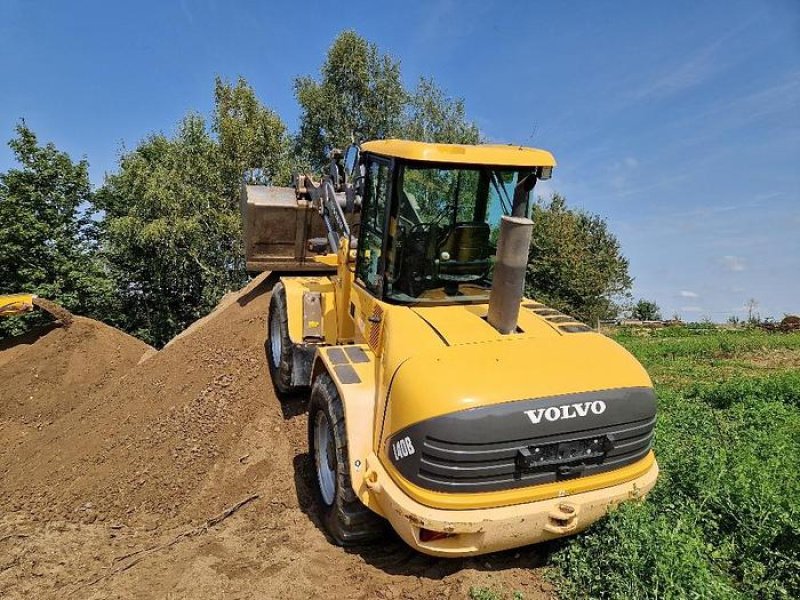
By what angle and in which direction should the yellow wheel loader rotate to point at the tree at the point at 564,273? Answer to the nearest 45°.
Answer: approximately 45° to its right

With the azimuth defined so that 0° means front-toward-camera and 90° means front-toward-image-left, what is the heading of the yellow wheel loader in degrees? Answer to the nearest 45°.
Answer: approximately 135°

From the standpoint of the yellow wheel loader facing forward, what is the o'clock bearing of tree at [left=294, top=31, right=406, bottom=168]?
The tree is roughly at 1 o'clock from the yellow wheel loader.

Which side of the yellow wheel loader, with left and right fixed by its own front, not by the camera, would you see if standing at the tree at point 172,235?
front

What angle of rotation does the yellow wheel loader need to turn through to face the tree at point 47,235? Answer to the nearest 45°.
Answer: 0° — it already faces it
